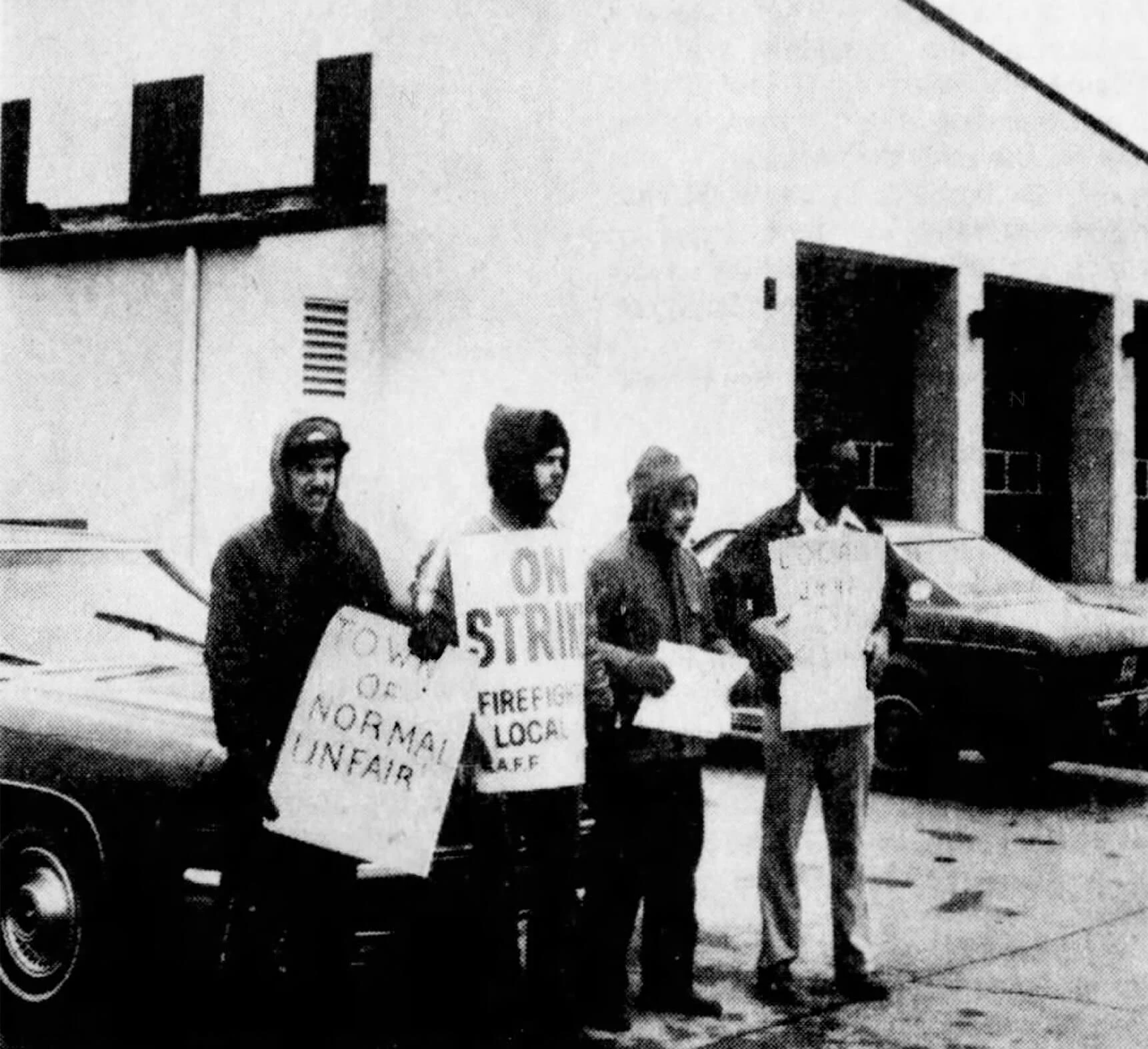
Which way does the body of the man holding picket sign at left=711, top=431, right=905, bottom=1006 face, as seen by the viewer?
toward the camera

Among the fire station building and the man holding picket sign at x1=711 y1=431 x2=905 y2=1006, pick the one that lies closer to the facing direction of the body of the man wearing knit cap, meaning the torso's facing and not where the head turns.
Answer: the man holding picket sign

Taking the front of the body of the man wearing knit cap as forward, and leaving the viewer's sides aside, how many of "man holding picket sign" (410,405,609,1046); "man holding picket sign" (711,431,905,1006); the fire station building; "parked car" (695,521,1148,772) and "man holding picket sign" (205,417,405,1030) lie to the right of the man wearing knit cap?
2

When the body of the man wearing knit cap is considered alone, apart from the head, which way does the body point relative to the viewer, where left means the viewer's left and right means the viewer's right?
facing the viewer and to the right of the viewer

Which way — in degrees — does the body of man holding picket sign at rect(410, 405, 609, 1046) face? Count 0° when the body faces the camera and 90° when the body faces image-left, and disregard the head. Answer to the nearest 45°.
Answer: approximately 315°

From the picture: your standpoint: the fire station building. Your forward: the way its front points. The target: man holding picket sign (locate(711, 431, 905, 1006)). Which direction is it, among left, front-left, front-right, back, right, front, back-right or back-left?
front-right

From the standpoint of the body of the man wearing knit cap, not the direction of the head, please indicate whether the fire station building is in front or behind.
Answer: behind

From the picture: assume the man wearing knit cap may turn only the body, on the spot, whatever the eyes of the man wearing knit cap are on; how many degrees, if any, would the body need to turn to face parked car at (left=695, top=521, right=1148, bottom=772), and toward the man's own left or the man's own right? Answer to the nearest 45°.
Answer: approximately 90° to the man's own left

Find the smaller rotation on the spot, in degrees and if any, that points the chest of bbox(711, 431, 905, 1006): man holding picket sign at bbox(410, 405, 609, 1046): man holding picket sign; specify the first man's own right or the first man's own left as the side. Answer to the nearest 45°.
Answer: approximately 45° to the first man's own right
